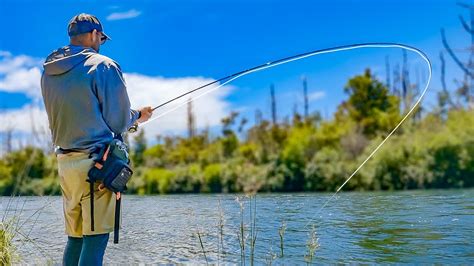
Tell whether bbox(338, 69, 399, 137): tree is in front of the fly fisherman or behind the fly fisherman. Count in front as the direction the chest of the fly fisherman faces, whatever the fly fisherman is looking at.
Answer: in front

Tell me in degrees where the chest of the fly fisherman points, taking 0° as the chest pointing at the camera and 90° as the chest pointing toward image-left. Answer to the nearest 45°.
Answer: approximately 225°

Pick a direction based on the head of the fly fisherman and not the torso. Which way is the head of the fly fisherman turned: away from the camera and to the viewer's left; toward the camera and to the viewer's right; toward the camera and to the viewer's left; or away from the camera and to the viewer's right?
away from the camera and to the viewer's right
